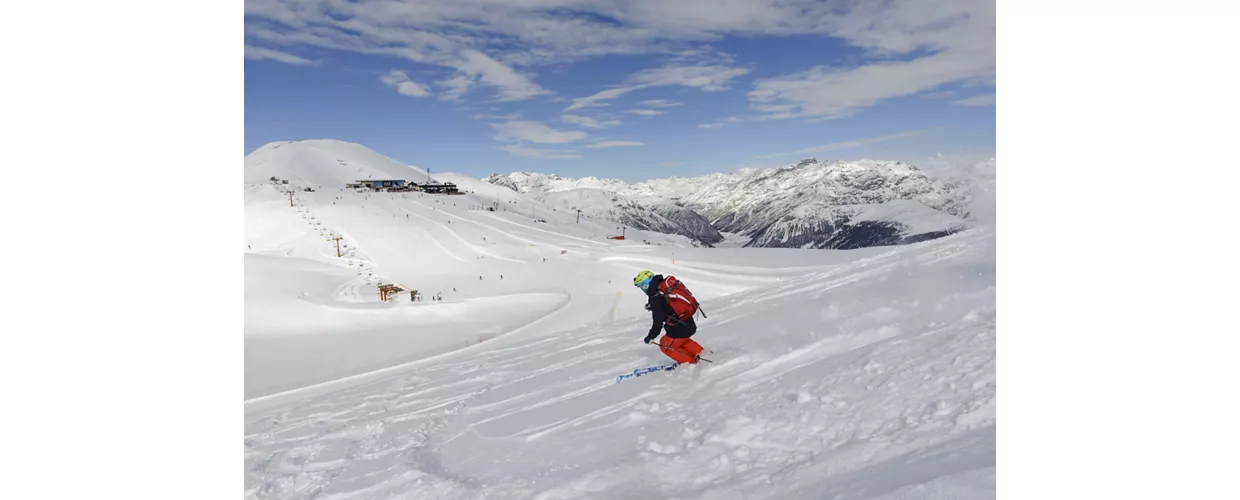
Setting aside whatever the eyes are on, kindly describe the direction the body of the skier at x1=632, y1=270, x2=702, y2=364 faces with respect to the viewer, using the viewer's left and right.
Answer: facing to the left of the viewer
